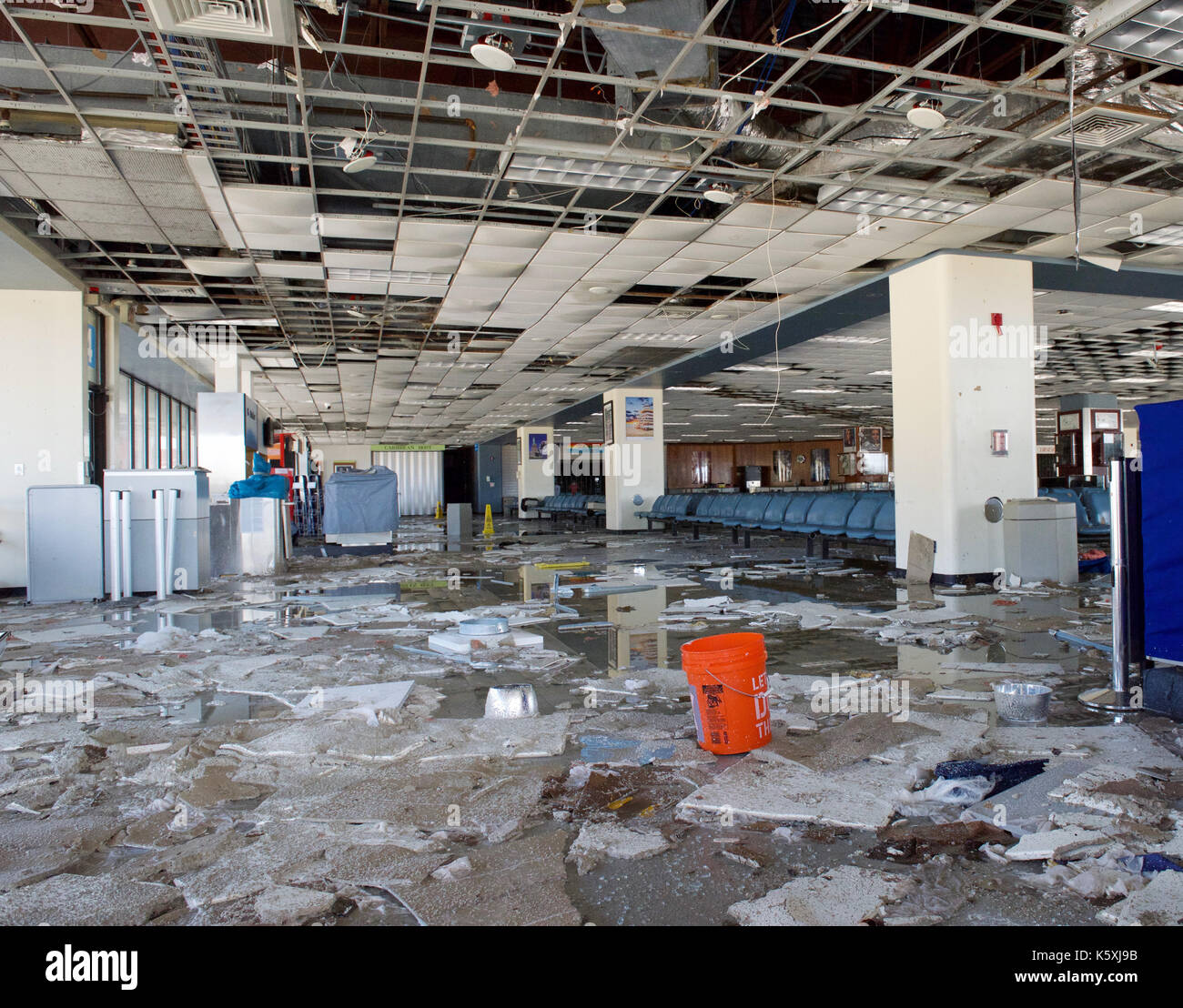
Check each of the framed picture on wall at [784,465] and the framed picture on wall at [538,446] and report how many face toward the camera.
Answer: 2

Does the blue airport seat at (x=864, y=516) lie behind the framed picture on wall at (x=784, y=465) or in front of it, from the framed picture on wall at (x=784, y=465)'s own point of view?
in front

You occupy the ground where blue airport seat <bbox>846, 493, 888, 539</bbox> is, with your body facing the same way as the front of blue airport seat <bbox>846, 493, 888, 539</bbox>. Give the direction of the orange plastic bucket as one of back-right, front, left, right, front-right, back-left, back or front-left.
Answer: front-left

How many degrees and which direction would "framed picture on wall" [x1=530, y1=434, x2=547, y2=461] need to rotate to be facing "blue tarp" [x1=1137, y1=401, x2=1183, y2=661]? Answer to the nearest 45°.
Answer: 0° — it already faces it

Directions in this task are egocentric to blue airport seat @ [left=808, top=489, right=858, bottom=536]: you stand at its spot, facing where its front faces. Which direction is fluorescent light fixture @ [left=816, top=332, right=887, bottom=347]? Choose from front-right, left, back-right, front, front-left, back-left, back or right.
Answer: back-right

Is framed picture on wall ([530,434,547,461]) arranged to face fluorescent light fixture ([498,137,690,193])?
yes

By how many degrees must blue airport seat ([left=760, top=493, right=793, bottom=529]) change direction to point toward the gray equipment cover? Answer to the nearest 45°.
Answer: approximately 45° to its right

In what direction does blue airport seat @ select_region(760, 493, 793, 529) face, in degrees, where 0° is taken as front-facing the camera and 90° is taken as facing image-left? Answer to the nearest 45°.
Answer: approximately 45°

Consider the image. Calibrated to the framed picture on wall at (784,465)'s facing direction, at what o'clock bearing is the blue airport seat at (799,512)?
The blue airport seat is roughly at 12 o'clock from the framed picture on wall.

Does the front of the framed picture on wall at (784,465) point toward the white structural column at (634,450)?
yes

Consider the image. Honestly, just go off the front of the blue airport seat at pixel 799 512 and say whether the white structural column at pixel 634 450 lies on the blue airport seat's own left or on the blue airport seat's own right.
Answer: on the blue airport seat's own right
